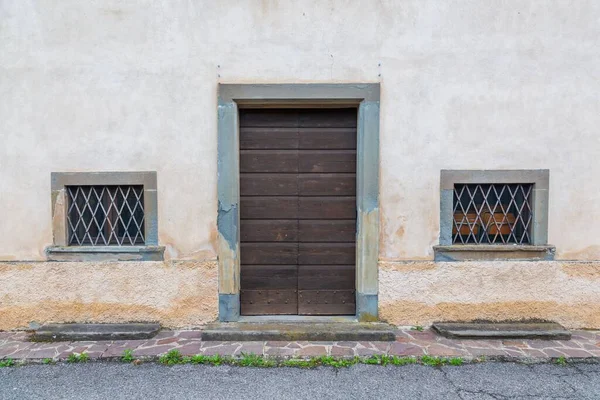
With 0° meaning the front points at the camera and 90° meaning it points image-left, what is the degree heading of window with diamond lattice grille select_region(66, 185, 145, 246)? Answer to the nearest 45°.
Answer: approximately 0°

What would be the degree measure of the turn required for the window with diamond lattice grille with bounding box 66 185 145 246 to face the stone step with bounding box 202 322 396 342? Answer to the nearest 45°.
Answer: approximately 45° to its left

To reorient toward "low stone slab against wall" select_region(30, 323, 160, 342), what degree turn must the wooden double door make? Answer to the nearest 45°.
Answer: approximately 90° to its right

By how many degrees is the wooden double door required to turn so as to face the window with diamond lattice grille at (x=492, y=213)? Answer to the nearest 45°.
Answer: approximately 90° to its left

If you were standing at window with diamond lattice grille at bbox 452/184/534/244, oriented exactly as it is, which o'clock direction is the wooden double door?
The wooden double door is roughly at 2 o'clock from the window with diamond lattice grille.

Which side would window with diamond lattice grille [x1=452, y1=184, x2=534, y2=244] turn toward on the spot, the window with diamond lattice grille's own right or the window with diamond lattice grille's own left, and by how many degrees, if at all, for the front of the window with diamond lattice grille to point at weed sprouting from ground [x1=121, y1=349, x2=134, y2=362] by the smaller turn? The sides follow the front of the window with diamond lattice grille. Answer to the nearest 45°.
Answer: approximately 45° to the window with diamond lattice grille's own right

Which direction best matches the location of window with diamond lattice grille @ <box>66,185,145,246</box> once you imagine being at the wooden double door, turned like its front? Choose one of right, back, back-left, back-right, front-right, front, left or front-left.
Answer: right

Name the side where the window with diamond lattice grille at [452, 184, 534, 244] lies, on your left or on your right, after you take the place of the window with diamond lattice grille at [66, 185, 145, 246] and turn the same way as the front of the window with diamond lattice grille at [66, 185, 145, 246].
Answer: on your left
